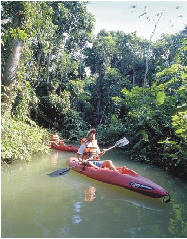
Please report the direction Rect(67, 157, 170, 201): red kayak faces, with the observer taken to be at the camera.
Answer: facing the viewer and to the right of the viewer

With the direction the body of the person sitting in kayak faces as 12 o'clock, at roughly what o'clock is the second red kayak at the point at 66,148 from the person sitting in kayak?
The second red kayak is roughly at 7 o'clock from the person sitting in kayak.
